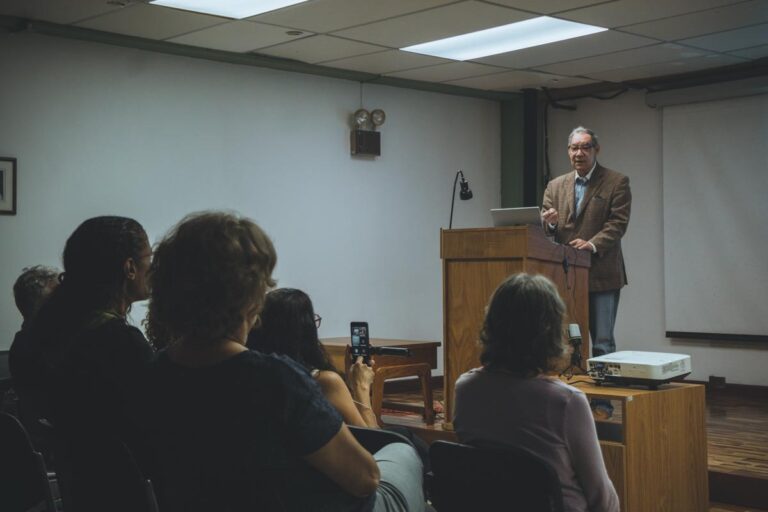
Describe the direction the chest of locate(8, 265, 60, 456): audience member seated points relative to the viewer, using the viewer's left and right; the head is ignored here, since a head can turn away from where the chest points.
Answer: facing away from the viewer and to the right of the viewer

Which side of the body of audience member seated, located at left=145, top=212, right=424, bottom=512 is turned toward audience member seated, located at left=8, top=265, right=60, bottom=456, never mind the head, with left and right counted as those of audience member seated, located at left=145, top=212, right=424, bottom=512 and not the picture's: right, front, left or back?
left

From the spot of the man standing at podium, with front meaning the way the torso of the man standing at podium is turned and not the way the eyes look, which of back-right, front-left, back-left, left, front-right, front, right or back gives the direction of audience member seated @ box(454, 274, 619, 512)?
front-left

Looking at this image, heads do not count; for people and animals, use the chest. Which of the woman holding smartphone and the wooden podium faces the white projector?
the woman holding smartphone

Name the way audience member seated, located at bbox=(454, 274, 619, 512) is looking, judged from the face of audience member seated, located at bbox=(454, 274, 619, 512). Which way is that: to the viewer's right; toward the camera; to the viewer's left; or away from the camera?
away from the camera

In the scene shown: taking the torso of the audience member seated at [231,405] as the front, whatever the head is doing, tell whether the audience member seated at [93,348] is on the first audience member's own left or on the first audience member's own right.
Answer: on the first audience member's own left

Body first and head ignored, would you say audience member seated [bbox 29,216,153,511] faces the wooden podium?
yes

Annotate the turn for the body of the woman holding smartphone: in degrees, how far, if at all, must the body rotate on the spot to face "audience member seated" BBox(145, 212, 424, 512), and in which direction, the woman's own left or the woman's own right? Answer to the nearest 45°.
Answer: approximately 135° to the woman's own right

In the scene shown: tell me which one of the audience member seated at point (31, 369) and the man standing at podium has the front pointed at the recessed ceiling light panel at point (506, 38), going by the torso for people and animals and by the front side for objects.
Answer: the audience member seated

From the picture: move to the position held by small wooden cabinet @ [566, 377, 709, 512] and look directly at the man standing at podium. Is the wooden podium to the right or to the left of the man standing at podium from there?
left

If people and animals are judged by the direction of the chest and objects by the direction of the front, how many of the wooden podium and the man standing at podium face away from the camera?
0

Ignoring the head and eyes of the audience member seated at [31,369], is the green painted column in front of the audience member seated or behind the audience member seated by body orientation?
in front

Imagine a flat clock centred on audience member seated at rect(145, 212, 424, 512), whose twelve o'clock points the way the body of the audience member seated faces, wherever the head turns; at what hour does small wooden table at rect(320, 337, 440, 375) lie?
The small wooden table is roughly at 11 o'clock from the audience member seated.

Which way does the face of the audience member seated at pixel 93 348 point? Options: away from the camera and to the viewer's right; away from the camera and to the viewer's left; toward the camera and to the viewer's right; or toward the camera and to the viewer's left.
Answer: away from the camera and to the viewer's right

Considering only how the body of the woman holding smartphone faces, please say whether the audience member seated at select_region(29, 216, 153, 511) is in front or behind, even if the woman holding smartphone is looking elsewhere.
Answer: behind

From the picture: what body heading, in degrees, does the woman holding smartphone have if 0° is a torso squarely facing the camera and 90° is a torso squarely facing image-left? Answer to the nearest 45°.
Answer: approximately 225°

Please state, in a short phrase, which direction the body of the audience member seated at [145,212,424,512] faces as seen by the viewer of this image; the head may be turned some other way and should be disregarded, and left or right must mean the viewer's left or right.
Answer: facing away from the viewer and to the right of the viewer
